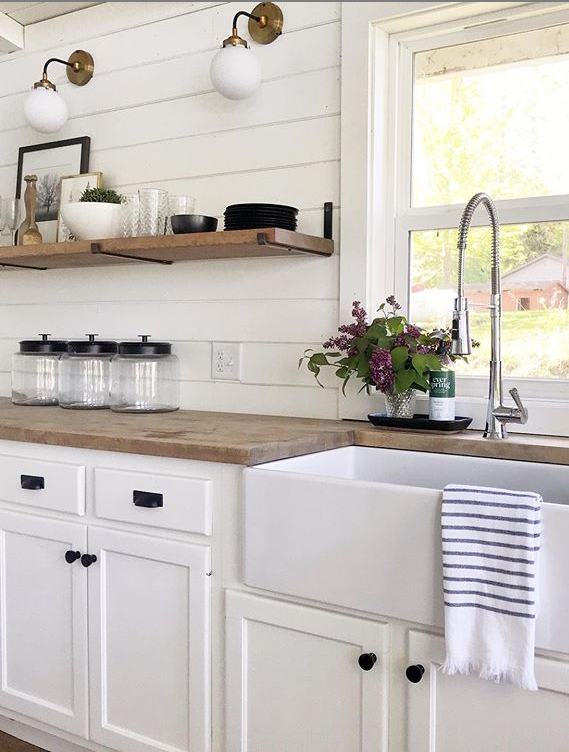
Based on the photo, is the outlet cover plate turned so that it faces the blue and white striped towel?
no

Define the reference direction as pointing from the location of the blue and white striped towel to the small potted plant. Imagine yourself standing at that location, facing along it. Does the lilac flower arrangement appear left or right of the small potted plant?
right

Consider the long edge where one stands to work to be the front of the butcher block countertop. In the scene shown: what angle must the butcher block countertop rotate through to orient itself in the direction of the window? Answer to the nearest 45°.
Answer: approximately 135° to its left

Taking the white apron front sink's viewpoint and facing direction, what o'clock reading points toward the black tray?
The black tray is roughly at 5 o'clock from the white apron front sink.

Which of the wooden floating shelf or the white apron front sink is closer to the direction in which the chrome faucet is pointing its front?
the white apron front sink

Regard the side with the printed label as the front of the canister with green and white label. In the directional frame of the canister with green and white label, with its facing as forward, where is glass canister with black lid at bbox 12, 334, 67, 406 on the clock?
The glass canister with black lid is roughly at 2 o'clock from the canister with green and white label.

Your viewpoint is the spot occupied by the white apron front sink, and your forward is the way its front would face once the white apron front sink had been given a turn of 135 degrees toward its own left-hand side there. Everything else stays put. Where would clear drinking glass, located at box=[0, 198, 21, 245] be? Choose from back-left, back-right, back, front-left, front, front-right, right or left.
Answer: back-left

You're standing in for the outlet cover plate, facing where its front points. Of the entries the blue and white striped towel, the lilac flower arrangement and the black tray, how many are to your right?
0

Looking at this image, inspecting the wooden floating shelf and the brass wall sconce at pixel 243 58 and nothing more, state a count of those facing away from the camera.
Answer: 0

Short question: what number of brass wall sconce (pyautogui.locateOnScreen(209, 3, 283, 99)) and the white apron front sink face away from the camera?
0

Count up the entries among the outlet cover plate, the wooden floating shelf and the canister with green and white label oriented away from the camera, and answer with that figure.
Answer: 0

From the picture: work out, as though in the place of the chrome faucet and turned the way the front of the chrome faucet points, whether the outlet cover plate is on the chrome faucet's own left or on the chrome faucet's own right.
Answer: on the chrome faucet's own right

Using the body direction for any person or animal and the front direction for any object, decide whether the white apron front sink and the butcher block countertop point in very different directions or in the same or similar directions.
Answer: same or similar directions

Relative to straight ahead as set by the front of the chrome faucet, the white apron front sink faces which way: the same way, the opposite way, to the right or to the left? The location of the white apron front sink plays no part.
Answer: the same way

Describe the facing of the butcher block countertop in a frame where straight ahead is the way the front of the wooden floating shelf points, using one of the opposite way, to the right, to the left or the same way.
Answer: the same way

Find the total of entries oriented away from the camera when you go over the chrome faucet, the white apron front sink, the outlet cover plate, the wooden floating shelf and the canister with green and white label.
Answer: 0

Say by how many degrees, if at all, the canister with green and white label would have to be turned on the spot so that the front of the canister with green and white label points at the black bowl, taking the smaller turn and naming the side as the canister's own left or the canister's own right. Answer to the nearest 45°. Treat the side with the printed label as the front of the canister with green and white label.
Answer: approximately 45° to the canister's own right
